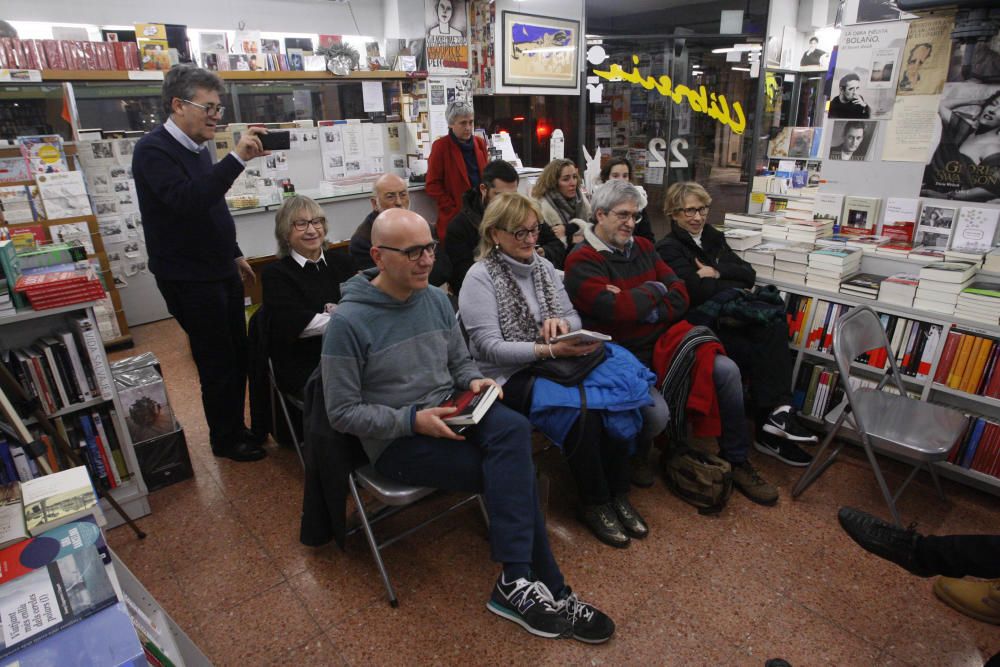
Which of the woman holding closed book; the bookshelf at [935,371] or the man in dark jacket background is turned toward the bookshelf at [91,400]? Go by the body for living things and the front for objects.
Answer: the bookshelf at [935,371]

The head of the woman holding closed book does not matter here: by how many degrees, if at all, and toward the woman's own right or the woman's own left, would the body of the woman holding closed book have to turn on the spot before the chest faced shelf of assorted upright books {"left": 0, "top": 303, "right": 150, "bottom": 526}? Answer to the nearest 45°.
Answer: approximately 135° to the woman's own right

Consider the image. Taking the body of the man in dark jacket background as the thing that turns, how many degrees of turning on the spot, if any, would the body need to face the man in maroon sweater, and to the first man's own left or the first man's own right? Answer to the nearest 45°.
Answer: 0° — they already face them

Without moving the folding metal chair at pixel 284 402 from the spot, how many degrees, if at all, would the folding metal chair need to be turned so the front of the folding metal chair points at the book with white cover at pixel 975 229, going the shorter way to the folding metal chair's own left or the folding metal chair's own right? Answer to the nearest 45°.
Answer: approximately 45° to the folding metal chair's own left

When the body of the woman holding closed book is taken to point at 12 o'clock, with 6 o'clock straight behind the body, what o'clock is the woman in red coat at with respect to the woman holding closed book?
The woman in red coat is roughly at 7 o'clock from the woman holding closed book.

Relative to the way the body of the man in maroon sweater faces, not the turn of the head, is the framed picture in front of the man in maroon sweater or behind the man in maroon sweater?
behind

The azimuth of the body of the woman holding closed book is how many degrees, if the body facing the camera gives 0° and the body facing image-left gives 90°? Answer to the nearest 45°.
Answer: approximately 315°
